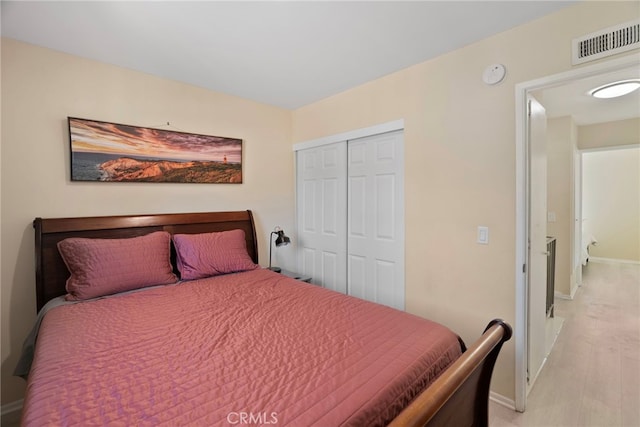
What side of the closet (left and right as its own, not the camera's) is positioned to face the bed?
front

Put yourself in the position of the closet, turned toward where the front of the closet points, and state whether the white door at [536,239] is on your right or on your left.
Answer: on your left

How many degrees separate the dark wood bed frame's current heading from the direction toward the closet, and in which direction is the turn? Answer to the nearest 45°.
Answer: approximately 90° to its left

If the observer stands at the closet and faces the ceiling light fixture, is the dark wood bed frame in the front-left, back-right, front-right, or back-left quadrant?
back-right

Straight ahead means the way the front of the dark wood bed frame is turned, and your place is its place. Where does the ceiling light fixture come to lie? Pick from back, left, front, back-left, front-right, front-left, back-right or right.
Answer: front-left

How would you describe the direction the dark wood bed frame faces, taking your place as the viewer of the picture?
facing the viewer and to the right of the viewer

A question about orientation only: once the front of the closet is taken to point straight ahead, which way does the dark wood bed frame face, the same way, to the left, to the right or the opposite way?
to the left

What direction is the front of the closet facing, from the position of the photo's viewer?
facing the viewer and to the left of the viewer

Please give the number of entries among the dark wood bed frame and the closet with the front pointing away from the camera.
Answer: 0

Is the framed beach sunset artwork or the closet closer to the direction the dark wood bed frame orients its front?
the closet

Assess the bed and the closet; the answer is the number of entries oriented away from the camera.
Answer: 0

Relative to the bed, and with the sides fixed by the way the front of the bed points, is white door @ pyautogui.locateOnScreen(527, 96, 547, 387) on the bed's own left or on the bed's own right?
on the bed's own left

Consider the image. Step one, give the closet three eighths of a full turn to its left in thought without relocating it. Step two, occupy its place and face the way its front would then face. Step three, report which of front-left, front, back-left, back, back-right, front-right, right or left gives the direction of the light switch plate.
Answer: front-right

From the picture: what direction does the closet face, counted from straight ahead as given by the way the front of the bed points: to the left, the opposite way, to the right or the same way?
to the right

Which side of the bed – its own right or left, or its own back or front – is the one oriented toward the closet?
left
